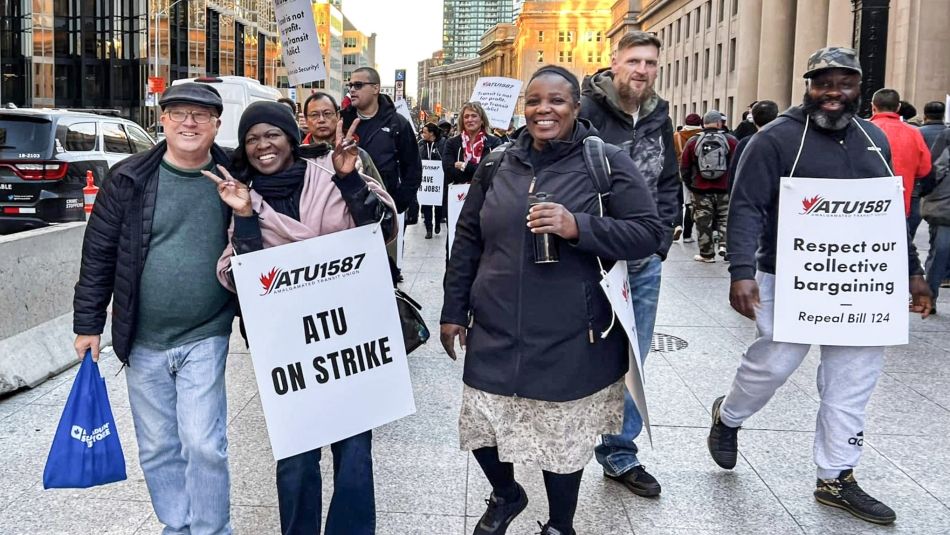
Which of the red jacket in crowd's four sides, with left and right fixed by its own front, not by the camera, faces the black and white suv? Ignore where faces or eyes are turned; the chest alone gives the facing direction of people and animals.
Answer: left

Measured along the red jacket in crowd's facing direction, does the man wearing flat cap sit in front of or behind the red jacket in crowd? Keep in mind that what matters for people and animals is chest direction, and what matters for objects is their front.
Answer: behind

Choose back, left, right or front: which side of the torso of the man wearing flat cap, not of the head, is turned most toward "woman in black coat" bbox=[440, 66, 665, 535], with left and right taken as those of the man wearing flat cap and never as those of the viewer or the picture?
left

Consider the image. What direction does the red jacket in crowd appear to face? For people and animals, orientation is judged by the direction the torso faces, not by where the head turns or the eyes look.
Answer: away from the camera

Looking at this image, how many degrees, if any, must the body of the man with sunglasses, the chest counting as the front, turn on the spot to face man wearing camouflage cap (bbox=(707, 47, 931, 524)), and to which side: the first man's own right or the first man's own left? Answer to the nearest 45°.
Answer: approximately 90° to the first man's own left

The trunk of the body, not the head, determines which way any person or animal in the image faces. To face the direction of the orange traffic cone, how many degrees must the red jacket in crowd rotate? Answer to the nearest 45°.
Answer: approximately 90° to its left

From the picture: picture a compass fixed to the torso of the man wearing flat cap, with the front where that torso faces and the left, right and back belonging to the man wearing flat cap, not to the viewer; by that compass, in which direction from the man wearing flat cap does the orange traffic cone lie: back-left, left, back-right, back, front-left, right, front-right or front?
back

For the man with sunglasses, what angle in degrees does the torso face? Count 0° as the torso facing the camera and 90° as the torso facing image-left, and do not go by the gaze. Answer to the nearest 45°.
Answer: approximately 45°

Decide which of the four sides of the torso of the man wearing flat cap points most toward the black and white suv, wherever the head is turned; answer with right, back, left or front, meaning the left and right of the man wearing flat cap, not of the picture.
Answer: back

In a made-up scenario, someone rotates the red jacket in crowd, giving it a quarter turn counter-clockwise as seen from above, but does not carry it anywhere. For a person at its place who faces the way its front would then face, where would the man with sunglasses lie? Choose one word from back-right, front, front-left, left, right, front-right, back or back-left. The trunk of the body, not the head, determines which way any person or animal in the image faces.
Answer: front-left

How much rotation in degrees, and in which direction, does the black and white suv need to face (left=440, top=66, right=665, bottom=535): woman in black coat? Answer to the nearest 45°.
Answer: approximately 135° to its right
